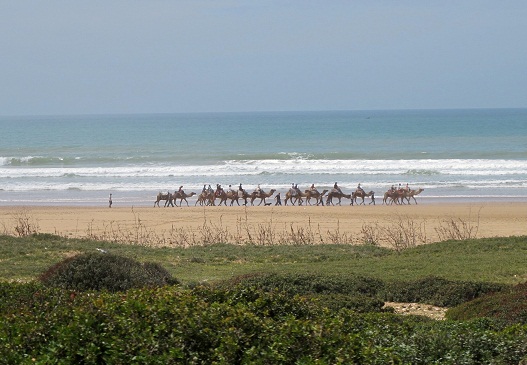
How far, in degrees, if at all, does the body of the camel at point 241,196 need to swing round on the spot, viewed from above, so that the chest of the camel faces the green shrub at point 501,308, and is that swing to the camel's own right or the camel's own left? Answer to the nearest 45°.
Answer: approximately 90° to the camel's own right

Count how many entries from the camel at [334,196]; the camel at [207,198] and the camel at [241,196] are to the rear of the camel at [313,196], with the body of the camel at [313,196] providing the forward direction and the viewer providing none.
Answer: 2

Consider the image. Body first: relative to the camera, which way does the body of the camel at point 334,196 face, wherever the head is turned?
to the viewer's right

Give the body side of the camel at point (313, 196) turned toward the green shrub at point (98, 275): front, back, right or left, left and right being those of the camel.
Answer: right

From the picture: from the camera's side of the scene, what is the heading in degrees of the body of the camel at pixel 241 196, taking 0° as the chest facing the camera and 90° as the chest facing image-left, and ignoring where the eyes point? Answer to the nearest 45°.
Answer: approximately 270°

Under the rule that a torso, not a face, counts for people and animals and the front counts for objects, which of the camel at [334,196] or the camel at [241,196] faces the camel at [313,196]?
the camel at [241,196]

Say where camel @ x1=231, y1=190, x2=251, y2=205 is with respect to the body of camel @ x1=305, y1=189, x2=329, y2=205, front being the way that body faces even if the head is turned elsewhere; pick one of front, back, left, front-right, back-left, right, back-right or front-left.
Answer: back

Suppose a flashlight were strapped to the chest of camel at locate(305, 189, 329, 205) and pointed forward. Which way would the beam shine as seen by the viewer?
to the viewer's right

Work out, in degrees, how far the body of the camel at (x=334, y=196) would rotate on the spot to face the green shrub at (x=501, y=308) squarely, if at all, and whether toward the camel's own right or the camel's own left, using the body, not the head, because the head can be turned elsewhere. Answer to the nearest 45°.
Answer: approximately 90° to the camel's own right

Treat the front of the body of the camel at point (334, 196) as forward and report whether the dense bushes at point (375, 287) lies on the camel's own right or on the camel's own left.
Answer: on the camel's own right
